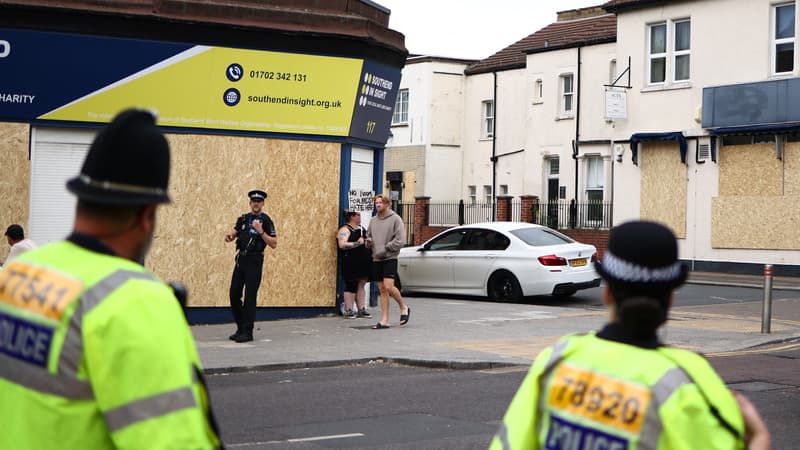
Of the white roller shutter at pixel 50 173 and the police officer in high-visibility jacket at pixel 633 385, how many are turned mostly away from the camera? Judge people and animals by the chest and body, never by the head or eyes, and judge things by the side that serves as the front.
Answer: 1

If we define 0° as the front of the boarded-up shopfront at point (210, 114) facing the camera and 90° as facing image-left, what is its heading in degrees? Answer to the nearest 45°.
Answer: approximately 0°

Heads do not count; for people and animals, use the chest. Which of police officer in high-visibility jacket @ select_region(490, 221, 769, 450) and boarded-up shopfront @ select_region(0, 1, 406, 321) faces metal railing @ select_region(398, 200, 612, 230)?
the police officer in high-visibility jacket

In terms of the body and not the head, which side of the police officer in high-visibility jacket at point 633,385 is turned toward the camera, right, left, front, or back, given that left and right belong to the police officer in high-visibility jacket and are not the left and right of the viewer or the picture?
back

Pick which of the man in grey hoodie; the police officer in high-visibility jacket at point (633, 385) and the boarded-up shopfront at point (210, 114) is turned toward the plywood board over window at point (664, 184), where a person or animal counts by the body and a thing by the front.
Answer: the police officer in high-visibility jacket

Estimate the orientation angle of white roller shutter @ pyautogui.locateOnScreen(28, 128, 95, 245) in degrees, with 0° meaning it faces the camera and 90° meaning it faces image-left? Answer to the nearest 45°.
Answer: approximately 0°

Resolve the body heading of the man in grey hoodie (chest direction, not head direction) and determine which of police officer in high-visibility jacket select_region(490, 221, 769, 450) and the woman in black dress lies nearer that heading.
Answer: the police officer in high-visibility jacket

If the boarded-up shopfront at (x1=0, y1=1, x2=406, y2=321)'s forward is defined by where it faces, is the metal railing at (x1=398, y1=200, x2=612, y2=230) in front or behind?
behind

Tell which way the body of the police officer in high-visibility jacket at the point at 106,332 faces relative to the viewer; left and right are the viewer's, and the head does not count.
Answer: facing away from the viewer and to the right of the viewer
